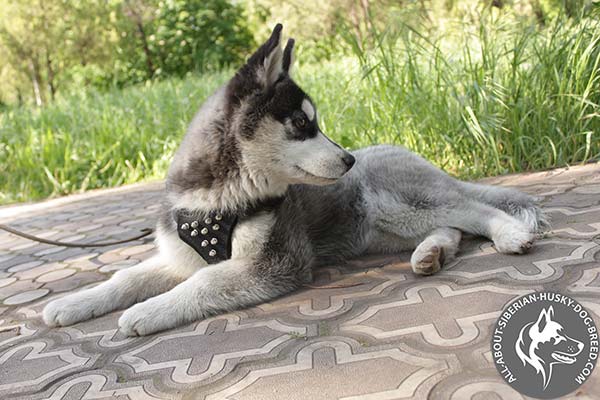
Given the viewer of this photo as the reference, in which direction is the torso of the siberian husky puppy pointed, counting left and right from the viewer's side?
facing the viewer and to the left of the viewer
